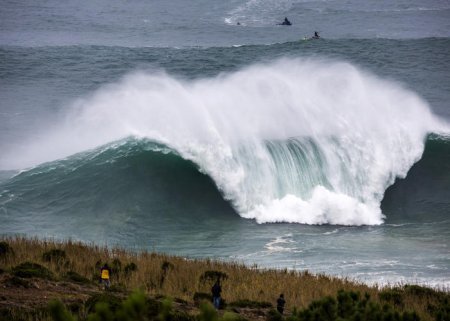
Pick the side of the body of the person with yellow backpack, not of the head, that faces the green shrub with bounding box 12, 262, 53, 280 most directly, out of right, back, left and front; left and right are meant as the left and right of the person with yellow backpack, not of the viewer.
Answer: left

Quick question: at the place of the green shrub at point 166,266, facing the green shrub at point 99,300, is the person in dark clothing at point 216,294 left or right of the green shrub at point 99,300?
left

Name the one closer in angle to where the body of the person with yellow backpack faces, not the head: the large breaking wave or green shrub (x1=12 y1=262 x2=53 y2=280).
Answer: the large breaking wave

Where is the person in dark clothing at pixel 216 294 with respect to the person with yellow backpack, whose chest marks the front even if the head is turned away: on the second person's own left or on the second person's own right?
on the second person's own right

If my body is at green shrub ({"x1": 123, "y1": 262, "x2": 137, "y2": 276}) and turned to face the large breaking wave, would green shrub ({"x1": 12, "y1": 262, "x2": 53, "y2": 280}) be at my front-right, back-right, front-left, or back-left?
back-left

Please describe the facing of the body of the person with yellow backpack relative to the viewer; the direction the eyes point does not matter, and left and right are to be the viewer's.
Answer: facing away from the viewer

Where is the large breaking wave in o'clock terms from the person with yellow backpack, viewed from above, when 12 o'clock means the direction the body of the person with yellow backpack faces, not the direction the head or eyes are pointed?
The large breaking wave is roughly at 1 o'clock from the person with yellow backpack.
